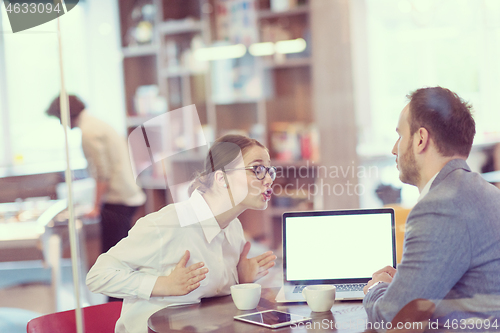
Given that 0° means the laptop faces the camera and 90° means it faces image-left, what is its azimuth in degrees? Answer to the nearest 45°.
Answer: approximately 0°

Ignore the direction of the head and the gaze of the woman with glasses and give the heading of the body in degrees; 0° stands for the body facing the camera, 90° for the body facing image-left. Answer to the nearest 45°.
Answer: approximately 315°

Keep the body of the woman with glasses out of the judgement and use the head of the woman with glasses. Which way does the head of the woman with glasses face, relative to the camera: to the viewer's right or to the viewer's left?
to the viewer's right
